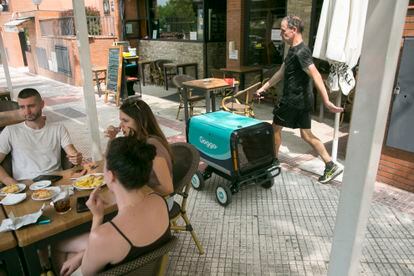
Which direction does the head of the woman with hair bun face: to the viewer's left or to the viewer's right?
to the viewer's left

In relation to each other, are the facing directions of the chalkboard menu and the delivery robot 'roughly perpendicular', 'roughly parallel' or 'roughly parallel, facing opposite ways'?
roughly perpendicular

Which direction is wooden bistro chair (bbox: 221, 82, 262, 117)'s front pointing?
to the viewer's left

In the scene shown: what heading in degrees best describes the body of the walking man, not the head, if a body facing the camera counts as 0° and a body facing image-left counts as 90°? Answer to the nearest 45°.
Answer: approximately 90°

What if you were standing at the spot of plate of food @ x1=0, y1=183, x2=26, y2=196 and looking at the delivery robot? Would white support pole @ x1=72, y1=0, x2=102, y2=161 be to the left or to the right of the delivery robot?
left

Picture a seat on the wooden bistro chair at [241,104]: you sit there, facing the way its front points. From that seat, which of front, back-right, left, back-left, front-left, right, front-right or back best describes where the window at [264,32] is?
right

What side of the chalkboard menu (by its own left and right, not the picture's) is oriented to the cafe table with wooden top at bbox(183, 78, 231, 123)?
left

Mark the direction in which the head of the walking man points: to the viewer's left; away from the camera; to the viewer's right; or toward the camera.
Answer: to the viewer's left

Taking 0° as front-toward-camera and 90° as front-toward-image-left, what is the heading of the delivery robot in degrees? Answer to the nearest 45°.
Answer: approximately 315°

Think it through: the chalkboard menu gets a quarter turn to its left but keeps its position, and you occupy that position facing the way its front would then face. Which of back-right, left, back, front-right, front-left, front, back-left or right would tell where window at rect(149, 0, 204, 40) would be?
left
